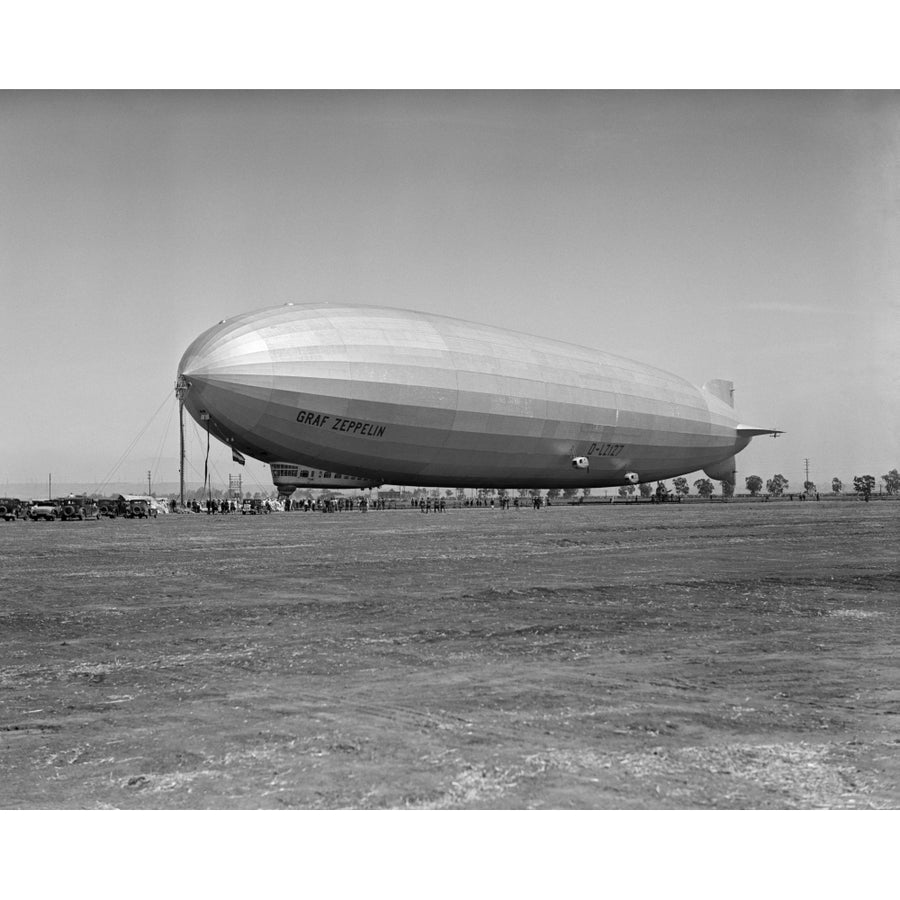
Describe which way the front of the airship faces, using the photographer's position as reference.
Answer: facing the viewer and to the left of the viewer
